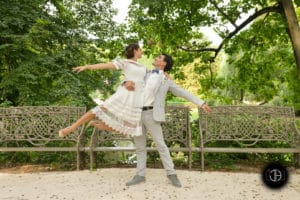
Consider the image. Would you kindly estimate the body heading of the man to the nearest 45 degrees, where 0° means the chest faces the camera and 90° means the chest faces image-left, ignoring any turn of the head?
approximately 45°

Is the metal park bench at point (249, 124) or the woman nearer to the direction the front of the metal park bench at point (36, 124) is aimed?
the woman

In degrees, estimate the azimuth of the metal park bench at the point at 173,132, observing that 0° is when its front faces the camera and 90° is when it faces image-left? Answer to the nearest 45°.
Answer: approximately 0°

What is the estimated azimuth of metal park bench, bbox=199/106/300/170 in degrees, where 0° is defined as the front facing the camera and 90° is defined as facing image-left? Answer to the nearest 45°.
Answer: approximately 0°

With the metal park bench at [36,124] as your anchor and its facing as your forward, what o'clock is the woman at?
The woman is roughly at 11 o'clock from the metal park bench.

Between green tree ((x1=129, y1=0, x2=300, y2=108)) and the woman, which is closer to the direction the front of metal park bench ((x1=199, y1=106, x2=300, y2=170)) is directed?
the woman

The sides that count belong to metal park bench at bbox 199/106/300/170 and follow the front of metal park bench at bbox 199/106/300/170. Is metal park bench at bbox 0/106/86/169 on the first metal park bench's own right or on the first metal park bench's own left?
on the first metal park bench's own right

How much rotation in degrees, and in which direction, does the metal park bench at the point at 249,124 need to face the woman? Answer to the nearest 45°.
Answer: approximately 45° to its right

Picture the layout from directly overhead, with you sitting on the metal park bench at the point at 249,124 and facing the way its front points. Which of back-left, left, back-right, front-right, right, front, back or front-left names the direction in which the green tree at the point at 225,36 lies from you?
back

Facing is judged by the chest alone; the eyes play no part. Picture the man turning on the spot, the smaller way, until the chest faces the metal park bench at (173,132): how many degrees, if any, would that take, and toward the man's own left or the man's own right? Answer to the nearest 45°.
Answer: approximately 135° to the man's own right

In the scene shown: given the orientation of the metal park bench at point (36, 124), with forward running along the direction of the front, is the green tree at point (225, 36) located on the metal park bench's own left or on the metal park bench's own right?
on the metal park bench's own left

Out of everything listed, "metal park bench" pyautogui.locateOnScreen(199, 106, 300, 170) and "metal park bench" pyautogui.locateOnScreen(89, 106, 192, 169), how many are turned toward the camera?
2
